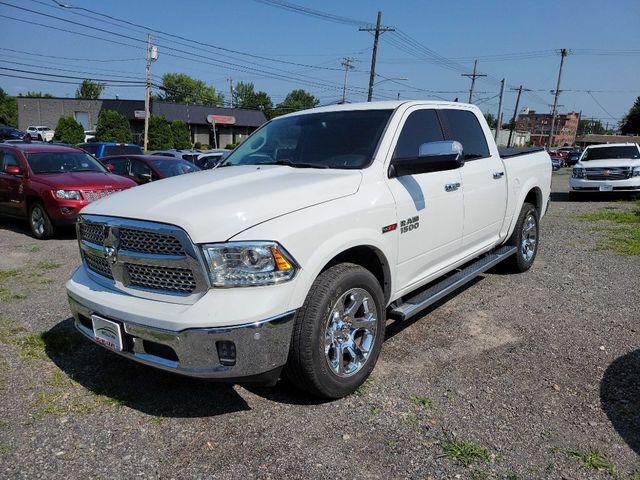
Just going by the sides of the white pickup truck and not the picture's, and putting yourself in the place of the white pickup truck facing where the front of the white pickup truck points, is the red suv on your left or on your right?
on your right

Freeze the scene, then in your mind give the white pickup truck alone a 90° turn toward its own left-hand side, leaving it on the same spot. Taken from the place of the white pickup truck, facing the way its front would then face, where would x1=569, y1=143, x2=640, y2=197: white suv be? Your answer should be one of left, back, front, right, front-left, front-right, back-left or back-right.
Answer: left

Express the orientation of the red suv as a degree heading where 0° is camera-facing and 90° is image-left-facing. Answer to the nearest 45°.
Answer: approximately 315°

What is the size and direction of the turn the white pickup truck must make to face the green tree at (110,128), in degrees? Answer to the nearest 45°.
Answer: approximately 90° to its right

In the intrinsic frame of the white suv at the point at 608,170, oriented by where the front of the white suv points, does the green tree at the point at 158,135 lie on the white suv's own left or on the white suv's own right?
on the white suv's own right

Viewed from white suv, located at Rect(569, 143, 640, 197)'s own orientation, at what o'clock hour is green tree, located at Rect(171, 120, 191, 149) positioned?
The green tree is roughly at 4 o'clock from the white suv.

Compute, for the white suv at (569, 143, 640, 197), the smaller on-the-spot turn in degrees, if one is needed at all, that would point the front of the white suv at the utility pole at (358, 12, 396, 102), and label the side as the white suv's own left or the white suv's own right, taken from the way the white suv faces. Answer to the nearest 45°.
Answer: approximately 135° to the white suv's own right

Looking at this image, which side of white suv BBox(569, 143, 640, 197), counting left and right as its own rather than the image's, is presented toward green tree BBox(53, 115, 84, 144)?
right

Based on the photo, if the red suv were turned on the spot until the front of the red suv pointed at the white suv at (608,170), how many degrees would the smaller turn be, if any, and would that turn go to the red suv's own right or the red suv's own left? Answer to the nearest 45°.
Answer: approximately 45° to the red suv's own left

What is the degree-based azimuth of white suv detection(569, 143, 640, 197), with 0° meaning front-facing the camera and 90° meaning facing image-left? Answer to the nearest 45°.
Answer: approximately 0°

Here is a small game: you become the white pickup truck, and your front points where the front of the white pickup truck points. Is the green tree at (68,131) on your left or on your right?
on your right

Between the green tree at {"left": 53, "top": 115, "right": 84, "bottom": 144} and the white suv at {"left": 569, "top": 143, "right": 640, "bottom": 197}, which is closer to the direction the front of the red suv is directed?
the white suv

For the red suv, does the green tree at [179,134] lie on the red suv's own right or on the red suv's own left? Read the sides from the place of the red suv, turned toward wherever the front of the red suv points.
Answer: on the red suv's own left
